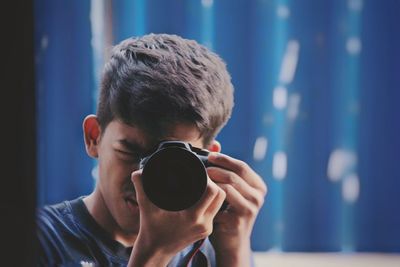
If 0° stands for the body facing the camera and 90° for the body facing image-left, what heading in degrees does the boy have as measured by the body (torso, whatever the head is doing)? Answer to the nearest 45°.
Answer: approximately 0°
